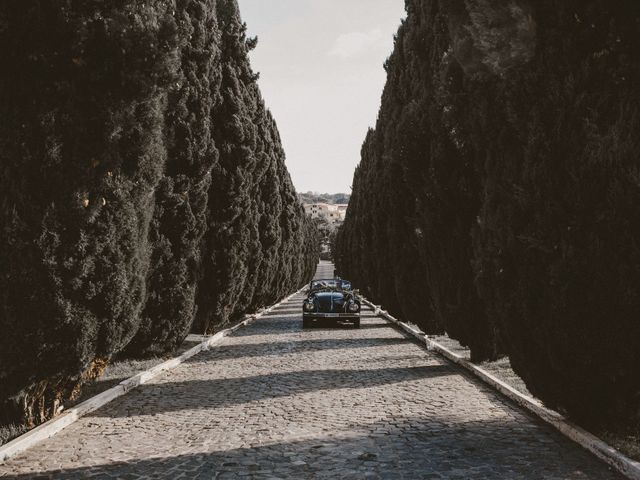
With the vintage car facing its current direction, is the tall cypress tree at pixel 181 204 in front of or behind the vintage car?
in front

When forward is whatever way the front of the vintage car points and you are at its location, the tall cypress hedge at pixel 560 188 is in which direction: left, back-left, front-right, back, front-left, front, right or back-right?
front

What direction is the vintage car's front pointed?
toward the camera

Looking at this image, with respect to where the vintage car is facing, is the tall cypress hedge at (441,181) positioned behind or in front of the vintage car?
in front

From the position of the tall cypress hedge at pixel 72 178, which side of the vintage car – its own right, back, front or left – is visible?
front
